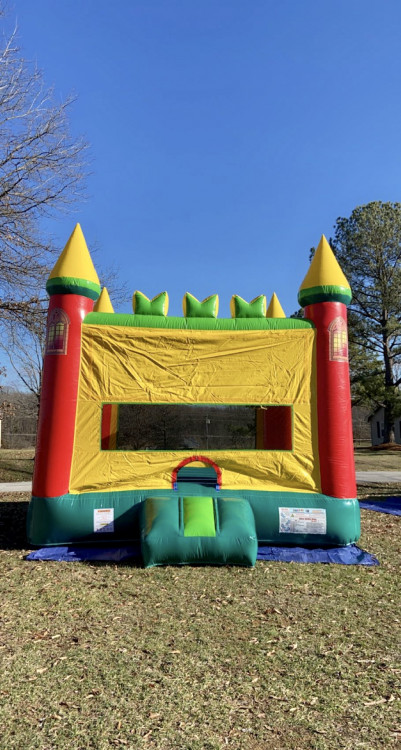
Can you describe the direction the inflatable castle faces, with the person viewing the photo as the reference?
facing the viewer
